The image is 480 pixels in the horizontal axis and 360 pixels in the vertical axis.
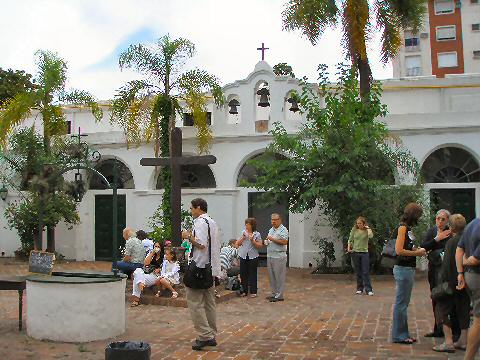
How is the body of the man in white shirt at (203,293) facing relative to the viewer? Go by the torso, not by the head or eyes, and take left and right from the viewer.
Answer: facing to the left of the viewer

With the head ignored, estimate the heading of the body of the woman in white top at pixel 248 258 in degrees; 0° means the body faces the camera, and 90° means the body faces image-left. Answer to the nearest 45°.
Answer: approximately 0°

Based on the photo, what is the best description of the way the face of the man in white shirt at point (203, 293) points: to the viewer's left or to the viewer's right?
to the viewer's left

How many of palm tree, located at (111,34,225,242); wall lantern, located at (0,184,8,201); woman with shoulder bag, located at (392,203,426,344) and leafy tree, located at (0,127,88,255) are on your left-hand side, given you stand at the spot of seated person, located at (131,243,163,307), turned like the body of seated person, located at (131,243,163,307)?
1

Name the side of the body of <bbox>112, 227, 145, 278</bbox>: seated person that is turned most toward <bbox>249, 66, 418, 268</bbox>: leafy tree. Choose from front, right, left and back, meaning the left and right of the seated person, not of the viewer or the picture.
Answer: back

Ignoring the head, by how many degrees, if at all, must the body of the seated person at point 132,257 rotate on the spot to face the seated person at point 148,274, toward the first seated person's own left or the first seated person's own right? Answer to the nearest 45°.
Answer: approximately 90° to the first seated person's own left

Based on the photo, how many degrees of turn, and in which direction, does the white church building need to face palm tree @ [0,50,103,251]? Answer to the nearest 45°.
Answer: approximately 90° to its right
